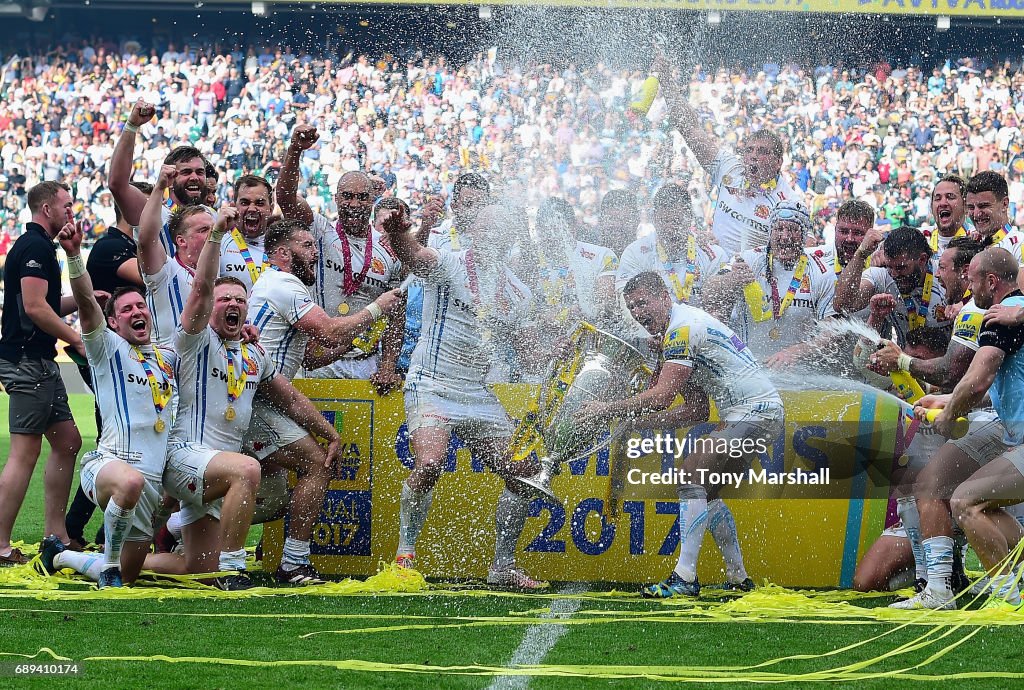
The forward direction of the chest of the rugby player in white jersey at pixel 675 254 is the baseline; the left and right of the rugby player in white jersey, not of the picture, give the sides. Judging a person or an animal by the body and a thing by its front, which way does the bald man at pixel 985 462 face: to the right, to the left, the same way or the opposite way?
to the right

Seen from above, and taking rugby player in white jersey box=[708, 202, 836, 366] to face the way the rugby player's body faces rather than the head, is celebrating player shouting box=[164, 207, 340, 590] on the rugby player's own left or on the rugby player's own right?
on the rugby player's own right

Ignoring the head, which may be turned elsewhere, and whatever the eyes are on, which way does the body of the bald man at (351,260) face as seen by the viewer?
toward the camera

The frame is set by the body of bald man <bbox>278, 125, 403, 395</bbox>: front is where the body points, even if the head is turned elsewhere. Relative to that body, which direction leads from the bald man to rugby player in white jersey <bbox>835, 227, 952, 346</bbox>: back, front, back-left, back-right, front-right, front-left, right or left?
left

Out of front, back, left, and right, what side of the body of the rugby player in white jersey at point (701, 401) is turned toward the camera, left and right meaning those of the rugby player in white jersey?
left

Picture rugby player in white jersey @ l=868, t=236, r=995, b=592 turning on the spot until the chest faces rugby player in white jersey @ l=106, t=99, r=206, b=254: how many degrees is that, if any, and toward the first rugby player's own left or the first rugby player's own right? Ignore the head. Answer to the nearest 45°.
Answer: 0° — they already face them

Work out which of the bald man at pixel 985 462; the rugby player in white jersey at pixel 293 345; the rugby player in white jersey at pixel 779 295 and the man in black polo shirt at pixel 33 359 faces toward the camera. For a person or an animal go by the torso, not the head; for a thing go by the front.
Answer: the rugby player in white jersey at pixel 779 295

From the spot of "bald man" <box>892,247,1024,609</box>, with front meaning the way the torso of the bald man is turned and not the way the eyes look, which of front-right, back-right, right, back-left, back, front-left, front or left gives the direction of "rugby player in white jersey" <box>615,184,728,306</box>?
front-right

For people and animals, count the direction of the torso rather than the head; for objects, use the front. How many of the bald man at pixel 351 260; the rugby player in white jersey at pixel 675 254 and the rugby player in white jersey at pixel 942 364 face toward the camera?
2

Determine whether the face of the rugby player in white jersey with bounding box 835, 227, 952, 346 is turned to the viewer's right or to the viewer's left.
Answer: to the viewer's left

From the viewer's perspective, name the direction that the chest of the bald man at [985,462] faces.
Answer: to the viewer's left

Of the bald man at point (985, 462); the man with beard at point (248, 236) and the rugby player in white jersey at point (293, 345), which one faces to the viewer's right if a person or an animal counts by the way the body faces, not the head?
the rugby player in white jersey

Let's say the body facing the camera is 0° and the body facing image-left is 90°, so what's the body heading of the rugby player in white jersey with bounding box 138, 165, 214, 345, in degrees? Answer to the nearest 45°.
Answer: approximately 315°

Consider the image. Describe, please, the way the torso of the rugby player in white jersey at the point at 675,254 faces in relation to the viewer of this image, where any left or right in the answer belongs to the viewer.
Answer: facing the viewer
